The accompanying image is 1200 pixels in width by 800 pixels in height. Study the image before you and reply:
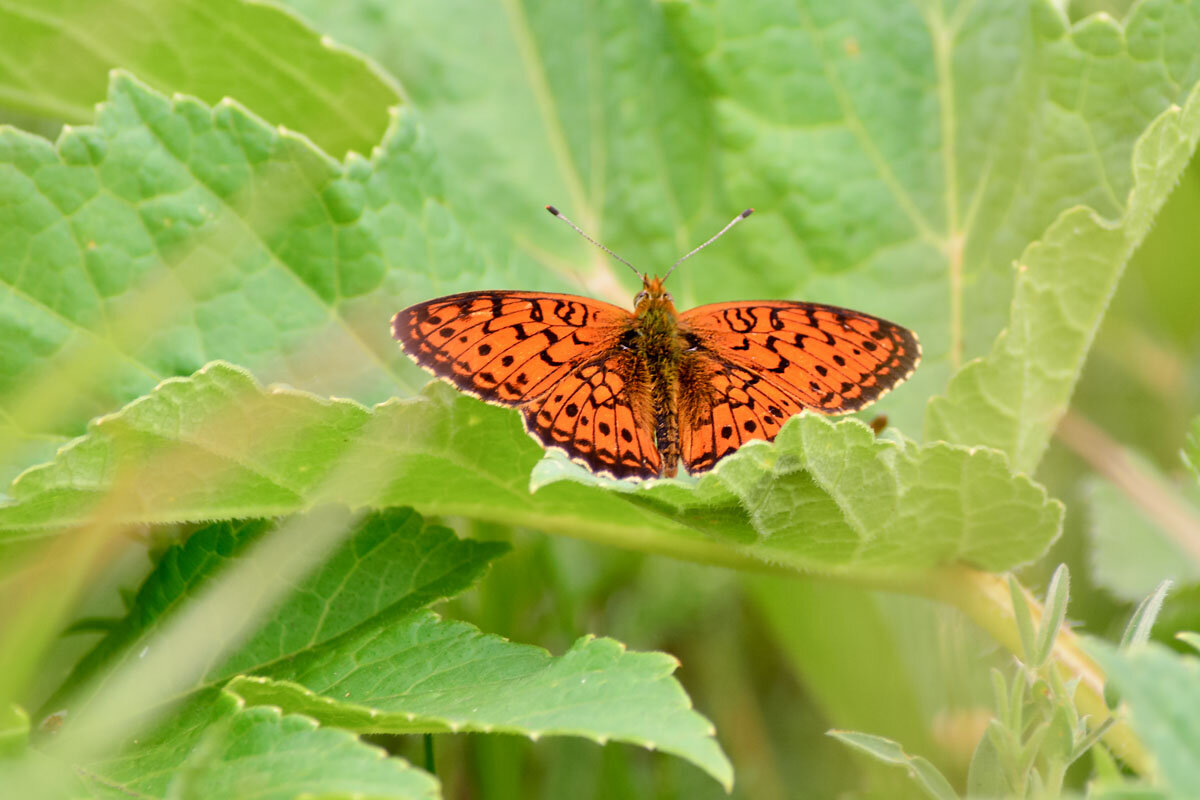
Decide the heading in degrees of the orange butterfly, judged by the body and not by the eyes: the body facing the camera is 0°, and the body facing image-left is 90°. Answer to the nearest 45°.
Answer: approximately 180°

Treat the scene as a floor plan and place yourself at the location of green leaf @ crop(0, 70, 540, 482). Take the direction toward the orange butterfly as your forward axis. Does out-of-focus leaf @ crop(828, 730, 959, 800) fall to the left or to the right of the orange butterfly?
right

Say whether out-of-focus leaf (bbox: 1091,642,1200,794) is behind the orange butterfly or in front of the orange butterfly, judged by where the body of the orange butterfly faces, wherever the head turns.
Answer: behind

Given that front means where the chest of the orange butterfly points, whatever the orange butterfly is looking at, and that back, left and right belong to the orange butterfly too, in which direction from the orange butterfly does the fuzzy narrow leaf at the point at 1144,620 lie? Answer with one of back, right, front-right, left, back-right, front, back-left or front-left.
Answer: back-right

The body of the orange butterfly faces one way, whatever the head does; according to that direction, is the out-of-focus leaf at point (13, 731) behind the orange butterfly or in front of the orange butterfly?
behind

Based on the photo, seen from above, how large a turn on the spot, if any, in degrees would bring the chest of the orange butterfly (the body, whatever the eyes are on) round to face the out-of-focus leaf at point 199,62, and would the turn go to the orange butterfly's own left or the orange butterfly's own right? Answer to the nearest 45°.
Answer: approximately 90° to the orange butterfly's own left

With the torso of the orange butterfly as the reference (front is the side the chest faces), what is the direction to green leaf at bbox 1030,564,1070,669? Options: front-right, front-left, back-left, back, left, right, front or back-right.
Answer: back-right

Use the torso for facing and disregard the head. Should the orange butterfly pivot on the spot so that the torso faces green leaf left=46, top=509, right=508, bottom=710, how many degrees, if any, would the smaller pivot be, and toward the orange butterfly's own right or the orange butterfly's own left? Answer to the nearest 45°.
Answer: approximately 135° to the orange butterfly's own left
